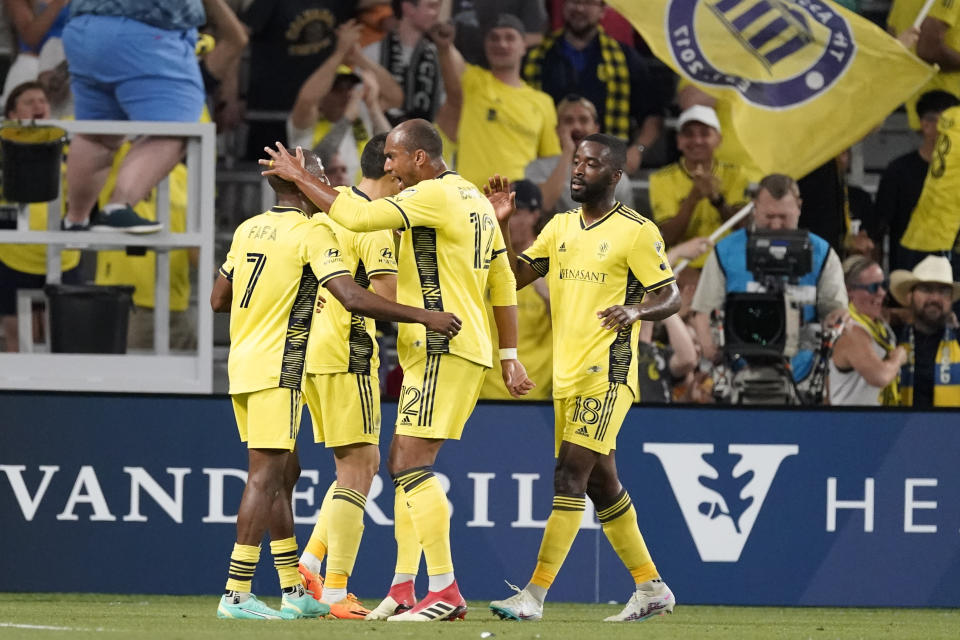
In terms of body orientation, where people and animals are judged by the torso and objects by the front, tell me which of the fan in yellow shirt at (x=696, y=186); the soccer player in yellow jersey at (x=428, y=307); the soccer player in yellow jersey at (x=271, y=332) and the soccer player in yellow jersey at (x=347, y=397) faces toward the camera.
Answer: the fan in yellow shirt

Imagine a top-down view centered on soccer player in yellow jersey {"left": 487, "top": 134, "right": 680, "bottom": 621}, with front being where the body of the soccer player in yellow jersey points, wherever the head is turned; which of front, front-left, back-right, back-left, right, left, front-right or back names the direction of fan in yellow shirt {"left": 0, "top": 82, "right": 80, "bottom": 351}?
right

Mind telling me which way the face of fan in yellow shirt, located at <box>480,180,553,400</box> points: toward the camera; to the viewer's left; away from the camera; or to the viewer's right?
toward the camera

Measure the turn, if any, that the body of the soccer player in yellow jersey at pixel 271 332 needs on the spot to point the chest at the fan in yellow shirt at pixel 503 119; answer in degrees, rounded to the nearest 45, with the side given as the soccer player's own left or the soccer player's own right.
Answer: approximately 45° to the soccer player's own left

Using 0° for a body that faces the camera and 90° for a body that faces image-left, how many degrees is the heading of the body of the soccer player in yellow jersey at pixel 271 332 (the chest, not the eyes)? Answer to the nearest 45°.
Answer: approximately 225°

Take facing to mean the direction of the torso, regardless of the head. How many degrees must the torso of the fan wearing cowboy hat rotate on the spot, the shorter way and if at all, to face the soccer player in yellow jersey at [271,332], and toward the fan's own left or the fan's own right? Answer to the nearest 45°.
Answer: approximately 45° to the fan's own right

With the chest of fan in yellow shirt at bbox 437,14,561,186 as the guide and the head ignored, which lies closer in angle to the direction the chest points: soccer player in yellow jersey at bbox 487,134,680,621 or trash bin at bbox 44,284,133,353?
the soccer player in yellow jersey

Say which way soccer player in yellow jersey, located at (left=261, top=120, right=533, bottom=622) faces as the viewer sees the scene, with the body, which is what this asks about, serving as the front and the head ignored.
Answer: to the viewer's left

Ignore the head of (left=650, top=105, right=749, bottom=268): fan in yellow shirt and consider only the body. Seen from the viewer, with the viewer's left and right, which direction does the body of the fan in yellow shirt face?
facing the viewer

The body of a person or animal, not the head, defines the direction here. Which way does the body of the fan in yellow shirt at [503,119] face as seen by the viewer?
toward the camera

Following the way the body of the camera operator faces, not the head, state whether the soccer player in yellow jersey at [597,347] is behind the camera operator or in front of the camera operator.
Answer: in front

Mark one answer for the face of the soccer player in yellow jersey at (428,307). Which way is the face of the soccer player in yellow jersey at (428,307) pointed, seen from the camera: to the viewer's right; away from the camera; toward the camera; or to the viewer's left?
to the viewer's left

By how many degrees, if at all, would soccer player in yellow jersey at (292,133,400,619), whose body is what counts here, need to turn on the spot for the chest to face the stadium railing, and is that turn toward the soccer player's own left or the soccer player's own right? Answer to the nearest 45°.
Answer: approximately 90° to the soccer player's own left

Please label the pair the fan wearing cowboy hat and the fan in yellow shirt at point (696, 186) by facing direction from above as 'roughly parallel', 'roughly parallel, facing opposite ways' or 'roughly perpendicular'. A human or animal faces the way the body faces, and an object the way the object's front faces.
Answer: roughly parallel

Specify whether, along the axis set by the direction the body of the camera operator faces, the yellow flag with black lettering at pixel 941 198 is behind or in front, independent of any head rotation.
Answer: behind
